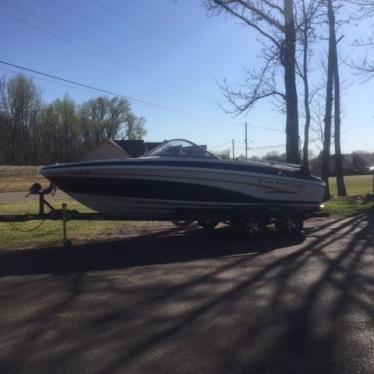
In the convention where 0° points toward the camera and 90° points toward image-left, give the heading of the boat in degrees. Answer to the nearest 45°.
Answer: approximately 90°
